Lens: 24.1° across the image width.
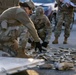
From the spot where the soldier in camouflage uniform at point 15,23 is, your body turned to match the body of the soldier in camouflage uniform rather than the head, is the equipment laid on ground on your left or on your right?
on your right

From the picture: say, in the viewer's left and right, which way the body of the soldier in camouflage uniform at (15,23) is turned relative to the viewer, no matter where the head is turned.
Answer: facing to the right of the viewer

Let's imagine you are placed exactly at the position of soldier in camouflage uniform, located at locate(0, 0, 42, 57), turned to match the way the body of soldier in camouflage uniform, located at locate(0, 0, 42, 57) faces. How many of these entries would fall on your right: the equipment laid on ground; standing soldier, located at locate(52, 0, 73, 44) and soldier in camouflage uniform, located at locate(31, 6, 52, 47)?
1

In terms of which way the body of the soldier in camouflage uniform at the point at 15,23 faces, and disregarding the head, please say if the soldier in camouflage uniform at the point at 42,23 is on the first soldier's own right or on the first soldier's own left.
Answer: on the first soldier's own left

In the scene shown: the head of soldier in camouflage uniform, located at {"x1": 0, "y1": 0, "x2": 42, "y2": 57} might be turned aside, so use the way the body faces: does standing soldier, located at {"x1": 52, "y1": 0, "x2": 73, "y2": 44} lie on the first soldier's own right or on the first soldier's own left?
on the first soldier's own left
